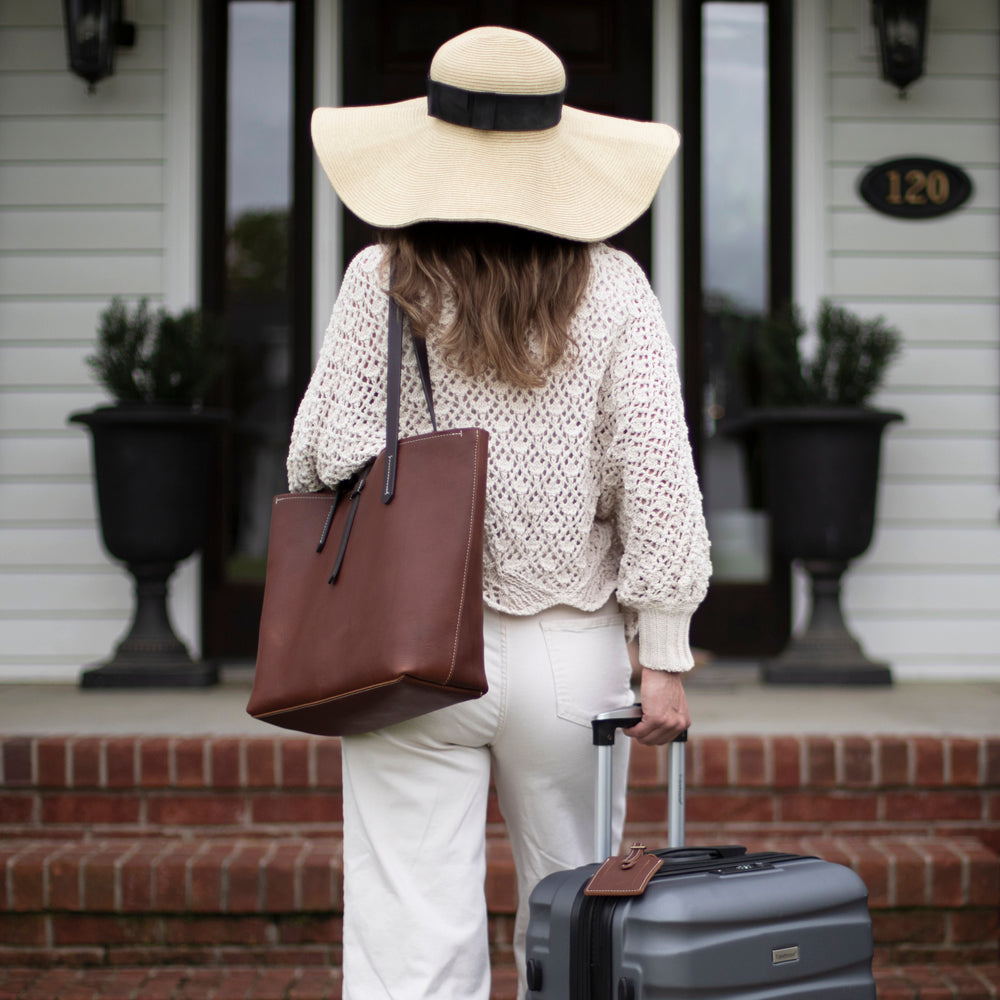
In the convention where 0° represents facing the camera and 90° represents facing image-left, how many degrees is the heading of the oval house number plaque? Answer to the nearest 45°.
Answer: approximately 0°

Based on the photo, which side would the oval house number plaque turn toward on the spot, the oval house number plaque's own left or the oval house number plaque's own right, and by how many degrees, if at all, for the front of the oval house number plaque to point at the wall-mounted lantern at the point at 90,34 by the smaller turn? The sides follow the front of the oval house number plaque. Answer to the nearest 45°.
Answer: approximately 45° to the oval house number plaque's own right

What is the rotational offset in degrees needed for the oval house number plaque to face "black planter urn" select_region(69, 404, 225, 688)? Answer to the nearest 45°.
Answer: approximately 45° to its right
